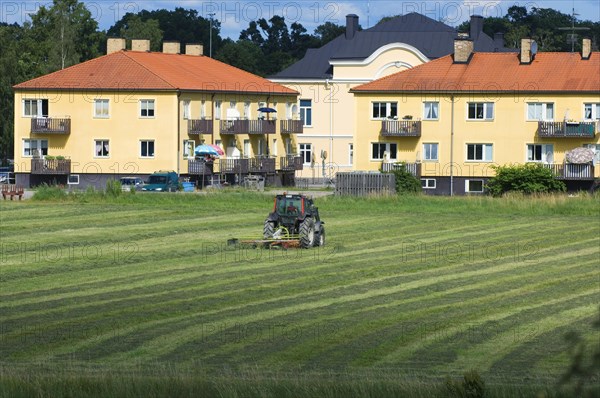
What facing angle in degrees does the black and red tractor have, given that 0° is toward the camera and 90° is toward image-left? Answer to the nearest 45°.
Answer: approximately 225°

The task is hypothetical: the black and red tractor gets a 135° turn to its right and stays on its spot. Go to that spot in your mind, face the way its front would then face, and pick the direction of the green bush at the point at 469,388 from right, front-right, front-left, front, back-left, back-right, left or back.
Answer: front
